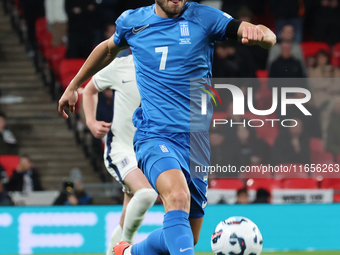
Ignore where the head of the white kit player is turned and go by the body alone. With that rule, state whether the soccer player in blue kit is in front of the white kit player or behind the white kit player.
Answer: in front

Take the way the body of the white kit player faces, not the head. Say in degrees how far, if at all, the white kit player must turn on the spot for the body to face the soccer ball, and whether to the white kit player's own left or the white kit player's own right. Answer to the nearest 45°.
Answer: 0° — they already face it

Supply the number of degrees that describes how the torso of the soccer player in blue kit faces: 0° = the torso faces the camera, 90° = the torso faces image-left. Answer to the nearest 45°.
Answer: approximately 0°

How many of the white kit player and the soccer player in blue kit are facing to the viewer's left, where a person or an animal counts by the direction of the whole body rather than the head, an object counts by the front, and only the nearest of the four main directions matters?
0
